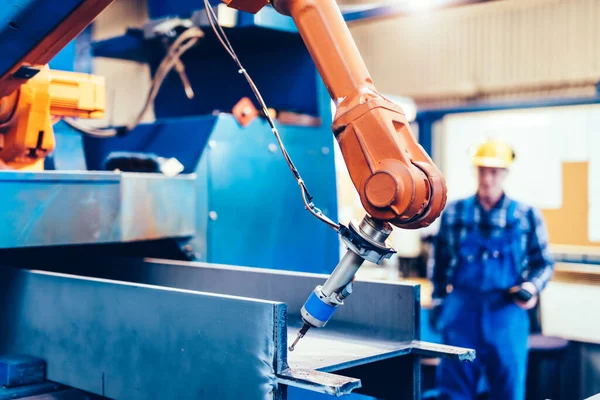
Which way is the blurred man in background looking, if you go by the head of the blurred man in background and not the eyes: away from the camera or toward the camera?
toward the camera

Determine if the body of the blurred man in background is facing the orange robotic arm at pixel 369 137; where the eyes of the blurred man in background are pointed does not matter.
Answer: yes

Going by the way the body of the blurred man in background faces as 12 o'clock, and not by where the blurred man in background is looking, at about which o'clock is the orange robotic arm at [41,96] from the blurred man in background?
The orange robotic arm is roughly at 1 o'clock from the blurred man in background.

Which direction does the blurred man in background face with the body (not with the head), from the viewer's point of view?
toward the camera

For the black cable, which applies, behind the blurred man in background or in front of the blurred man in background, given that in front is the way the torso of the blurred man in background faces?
in front

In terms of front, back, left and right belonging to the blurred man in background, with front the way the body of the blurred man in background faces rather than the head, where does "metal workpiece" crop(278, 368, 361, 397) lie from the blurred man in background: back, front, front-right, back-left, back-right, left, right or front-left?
front

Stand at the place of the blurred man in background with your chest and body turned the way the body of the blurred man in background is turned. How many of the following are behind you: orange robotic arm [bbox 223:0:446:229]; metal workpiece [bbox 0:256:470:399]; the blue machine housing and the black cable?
0

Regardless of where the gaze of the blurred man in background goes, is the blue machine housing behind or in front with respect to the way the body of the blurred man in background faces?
in front
